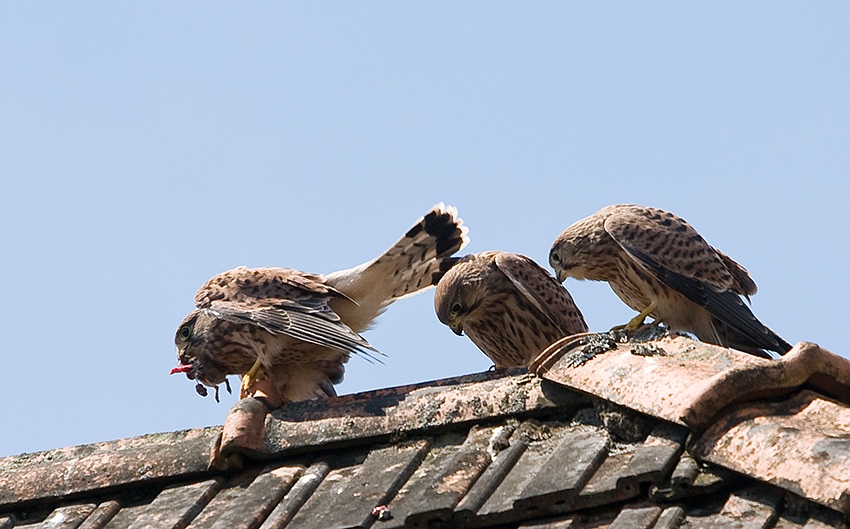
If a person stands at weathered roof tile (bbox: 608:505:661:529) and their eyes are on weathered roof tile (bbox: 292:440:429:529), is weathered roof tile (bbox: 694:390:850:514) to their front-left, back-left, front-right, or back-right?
back-right
